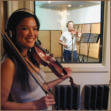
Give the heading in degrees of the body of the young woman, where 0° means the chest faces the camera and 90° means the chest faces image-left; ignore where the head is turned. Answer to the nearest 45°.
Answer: approximately 315°

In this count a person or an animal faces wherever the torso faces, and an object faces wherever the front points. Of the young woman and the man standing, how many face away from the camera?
0

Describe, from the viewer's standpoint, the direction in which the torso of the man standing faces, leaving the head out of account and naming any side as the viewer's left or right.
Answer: facing the viewer and to the right of the viewer
